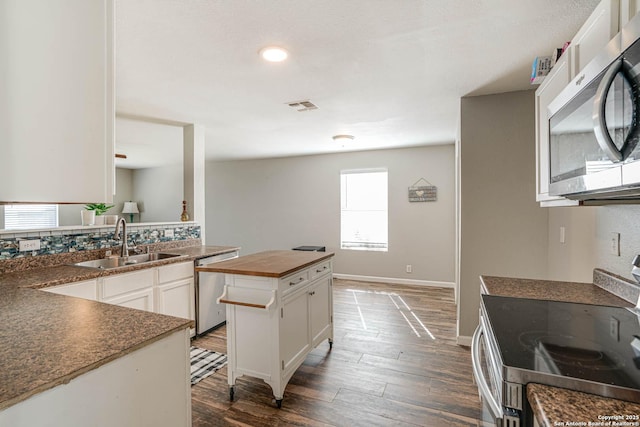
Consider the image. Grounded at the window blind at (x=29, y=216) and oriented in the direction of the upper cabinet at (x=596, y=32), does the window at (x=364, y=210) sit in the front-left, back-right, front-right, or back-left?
front-left

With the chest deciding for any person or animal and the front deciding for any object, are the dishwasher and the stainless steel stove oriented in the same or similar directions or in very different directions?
very different directions

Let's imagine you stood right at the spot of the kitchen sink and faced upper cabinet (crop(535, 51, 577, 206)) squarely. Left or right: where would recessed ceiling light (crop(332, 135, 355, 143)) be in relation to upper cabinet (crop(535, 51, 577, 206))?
left

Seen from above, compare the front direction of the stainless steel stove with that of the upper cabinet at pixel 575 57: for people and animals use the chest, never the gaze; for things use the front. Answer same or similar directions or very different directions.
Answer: same or similar directions

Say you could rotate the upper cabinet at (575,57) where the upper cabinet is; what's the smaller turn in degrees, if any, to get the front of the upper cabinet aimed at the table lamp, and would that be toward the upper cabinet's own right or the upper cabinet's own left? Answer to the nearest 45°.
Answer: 0° — it already faces it

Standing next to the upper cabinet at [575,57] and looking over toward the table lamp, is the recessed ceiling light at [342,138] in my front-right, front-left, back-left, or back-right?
front-right

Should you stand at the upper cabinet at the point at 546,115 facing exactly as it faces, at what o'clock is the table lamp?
The table lamp is roughly at 12 o'clock from the upper cabinet.

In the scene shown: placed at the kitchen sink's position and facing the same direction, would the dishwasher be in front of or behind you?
in front

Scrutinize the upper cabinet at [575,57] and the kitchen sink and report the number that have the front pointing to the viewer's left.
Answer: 1

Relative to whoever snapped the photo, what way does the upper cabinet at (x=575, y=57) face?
facing to the left of the viewer

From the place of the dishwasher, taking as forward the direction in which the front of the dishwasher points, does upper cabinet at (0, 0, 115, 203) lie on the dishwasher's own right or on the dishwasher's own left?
on the dishwasher's own right

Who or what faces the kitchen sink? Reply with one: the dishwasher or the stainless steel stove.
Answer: the stainless steel stove

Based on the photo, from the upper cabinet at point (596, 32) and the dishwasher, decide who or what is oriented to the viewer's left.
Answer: the upper cabinet

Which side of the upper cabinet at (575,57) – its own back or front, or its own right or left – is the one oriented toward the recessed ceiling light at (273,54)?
front

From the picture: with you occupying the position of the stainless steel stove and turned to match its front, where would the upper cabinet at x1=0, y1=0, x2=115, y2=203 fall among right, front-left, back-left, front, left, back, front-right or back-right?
front-left

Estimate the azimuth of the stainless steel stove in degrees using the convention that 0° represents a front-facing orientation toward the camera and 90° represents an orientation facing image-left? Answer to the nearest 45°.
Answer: approximately 90°

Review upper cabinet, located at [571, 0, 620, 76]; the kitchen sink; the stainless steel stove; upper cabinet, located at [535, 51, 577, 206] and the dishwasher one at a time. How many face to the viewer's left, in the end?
3

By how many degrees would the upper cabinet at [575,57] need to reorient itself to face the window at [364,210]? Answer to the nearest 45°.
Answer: approximately 45° to its right

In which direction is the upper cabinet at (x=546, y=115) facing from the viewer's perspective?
to the viewer's left

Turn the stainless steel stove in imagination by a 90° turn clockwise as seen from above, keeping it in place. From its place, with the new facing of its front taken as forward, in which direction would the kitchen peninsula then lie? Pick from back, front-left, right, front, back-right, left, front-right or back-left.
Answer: back-left

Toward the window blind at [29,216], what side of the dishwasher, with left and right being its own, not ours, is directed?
back

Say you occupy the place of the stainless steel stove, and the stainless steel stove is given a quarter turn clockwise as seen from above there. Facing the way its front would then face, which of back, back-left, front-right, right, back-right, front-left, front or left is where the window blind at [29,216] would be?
left
